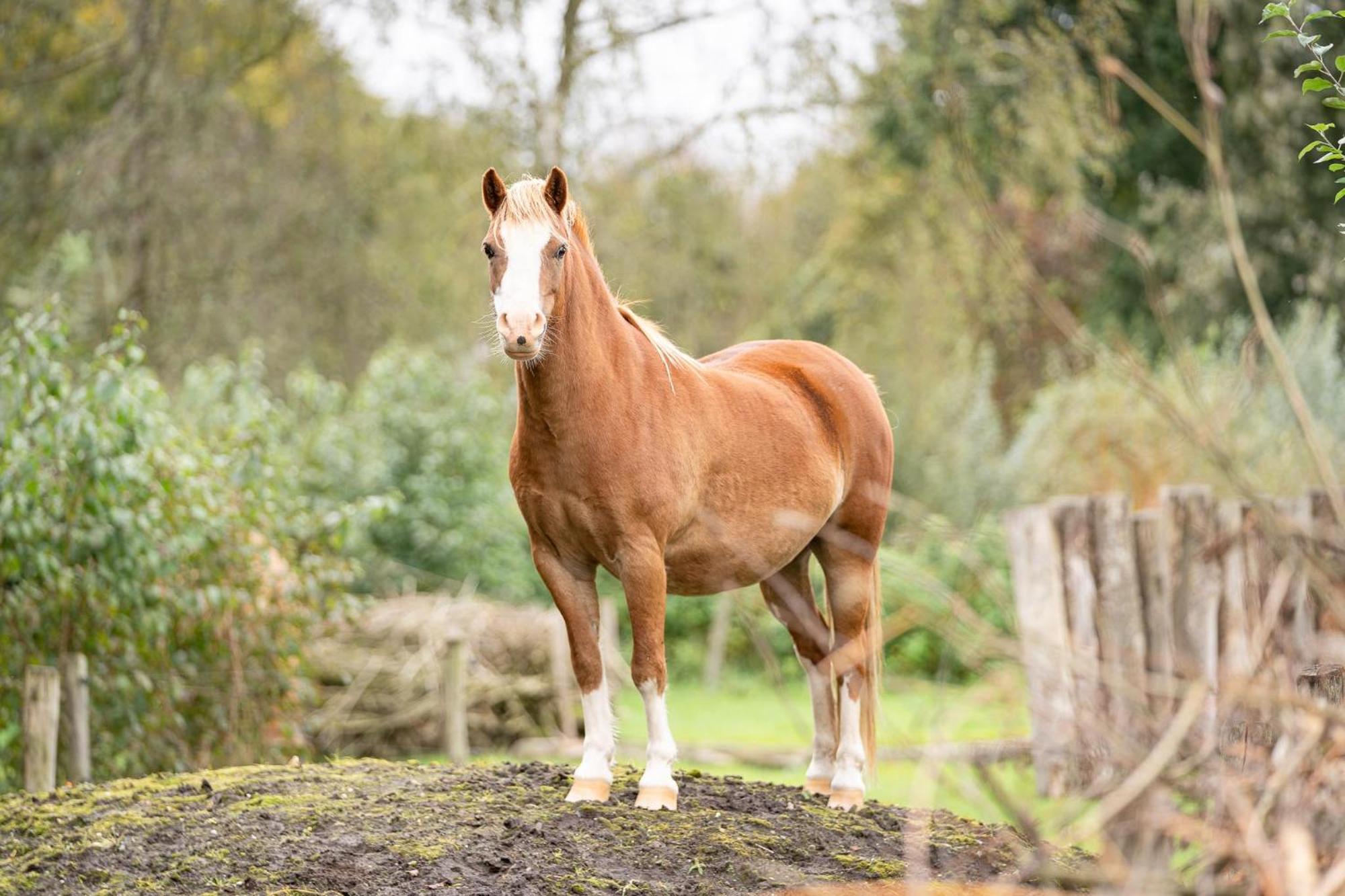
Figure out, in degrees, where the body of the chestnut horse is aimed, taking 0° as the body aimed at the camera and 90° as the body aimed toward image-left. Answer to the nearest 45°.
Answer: approximately 45°

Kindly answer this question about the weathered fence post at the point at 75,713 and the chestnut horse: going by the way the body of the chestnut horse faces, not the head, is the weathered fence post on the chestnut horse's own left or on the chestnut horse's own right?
on the chestnut horse's own right

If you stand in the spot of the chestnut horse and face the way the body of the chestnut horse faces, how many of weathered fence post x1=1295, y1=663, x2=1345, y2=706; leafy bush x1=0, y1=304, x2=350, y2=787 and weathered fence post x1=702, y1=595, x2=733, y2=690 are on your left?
1

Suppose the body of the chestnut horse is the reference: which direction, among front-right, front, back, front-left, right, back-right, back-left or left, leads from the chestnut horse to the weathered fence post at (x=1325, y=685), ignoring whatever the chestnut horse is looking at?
left

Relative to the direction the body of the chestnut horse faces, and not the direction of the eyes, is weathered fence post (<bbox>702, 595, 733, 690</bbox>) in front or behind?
behind

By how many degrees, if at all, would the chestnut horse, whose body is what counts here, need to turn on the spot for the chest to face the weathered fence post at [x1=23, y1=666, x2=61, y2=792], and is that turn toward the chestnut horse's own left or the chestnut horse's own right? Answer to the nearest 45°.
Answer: approximately 90° to the chestnut horse's own right

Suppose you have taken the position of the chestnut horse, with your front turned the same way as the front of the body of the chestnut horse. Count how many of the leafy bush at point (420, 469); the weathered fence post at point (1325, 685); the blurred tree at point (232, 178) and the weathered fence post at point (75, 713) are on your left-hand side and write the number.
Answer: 1

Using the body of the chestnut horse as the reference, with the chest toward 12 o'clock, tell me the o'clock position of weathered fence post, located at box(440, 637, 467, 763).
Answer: The weathered fence post is roughly at 4 o'clock from the chestnut horse.

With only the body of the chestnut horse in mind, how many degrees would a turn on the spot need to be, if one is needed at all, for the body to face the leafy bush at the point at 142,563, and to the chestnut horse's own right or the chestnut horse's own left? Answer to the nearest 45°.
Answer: approximately 90° to the chestnut horse's own right
